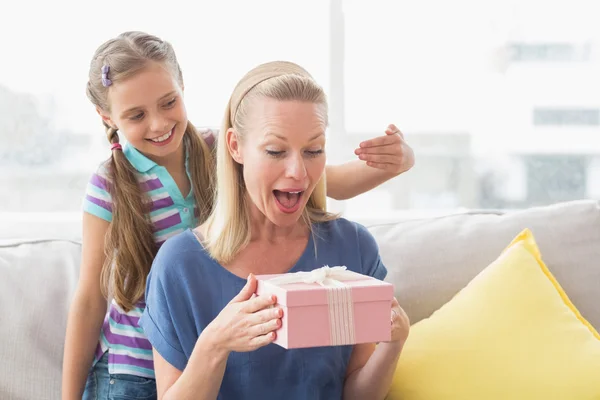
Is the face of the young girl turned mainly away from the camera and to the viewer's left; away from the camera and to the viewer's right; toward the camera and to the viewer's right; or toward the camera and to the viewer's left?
toward the camera and to the viewer's right

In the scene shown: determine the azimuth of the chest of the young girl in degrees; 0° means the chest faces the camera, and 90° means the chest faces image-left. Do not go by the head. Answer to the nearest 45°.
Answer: approximately 315°

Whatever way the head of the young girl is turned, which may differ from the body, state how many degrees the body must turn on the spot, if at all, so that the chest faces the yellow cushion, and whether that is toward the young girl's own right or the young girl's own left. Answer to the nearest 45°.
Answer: approximately 45° to the young girl's own left

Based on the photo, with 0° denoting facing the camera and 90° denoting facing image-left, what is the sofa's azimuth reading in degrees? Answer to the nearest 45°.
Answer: approximately 0°
